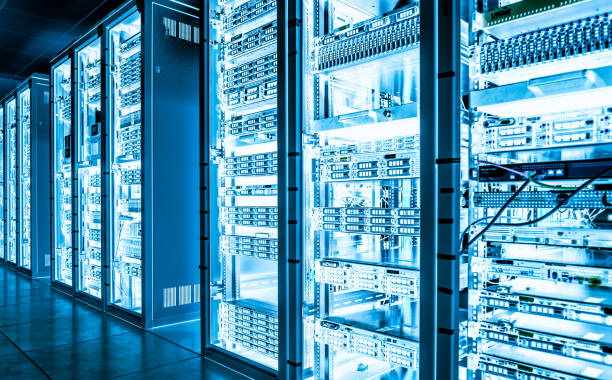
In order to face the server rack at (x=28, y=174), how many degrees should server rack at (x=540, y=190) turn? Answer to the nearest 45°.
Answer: approximately 45° to its right

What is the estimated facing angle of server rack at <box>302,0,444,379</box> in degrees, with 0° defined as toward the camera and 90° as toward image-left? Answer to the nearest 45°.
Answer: approximately 45°

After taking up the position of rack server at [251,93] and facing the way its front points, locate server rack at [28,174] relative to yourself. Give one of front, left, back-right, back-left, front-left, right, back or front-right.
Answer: right

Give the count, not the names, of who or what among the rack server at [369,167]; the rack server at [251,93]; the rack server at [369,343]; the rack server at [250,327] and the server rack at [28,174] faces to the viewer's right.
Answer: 0

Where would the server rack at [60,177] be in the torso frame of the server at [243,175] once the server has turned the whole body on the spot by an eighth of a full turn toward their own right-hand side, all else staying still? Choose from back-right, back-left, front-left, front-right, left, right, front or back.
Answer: front-right

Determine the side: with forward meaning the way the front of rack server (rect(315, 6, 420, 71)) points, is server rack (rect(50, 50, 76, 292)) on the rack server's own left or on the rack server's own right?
on the rack server's own right

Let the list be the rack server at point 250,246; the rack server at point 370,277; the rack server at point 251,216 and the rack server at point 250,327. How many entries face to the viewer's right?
0

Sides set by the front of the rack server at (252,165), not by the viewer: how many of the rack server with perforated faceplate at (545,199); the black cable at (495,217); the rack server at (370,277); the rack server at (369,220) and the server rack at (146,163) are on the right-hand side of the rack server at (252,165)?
1

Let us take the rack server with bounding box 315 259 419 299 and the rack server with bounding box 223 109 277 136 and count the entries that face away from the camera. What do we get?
0

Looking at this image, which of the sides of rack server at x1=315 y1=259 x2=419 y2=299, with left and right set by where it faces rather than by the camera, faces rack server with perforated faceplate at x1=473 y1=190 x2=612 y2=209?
left

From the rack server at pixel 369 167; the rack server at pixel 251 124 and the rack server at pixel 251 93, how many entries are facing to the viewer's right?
0

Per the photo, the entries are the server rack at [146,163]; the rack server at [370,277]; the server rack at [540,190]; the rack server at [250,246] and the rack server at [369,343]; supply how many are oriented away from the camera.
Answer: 0

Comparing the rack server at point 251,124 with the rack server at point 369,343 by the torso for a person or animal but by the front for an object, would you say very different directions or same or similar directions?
same or similar directions

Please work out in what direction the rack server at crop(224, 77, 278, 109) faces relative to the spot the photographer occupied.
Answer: facing the viewer and to the left of the viewer

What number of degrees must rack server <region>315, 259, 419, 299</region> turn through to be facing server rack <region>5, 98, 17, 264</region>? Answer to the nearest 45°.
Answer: approximately 90° to its right
